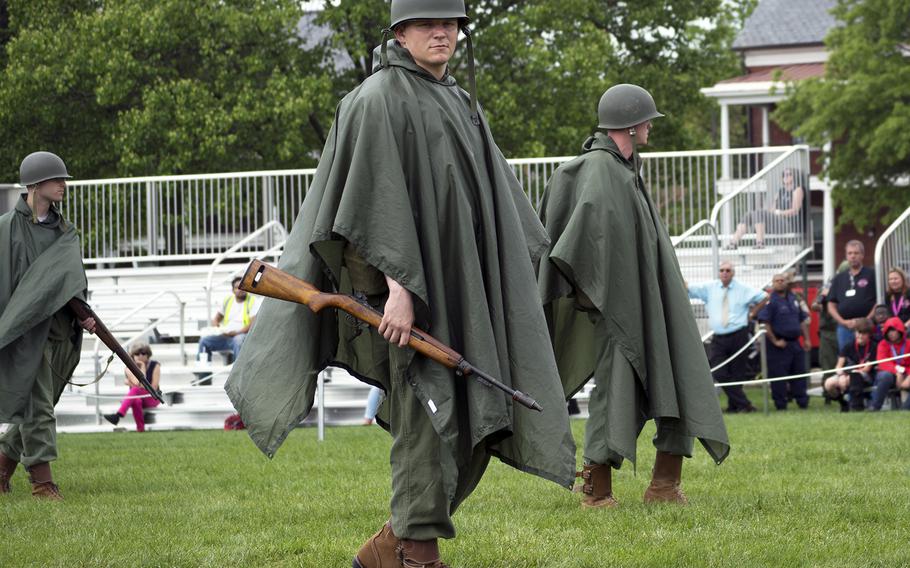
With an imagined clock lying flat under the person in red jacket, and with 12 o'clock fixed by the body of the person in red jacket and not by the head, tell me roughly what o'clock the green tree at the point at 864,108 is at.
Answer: The green tree is roughly at 6 o'clock from the person in red jacket.

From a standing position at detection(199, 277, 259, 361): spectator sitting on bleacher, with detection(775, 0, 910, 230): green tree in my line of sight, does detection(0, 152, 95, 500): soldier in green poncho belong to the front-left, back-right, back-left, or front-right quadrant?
back-right

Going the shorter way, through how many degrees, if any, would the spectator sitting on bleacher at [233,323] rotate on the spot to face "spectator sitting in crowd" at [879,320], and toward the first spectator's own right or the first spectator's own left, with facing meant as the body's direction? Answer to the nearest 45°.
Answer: approximately 135° to the first spectator's own left

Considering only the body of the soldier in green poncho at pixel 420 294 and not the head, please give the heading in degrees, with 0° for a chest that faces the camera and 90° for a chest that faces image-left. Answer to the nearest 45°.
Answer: approximately 315°

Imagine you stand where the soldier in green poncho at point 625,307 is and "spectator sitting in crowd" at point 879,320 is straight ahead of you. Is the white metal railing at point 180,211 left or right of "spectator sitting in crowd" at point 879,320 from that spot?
left

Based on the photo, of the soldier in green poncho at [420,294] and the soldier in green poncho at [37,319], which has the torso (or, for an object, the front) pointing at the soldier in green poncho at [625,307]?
the soldier in green poncho at [37,319]

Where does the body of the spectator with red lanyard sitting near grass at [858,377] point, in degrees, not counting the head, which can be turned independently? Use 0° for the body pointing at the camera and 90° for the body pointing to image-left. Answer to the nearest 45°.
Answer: approximately 45°

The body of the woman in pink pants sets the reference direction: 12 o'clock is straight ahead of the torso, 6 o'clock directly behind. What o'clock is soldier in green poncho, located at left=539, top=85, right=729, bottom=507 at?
The soldier in green poncho is roughly at 10 o'clock from the woman in pink pants.

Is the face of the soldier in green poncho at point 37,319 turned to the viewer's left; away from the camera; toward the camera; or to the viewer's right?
to the viewer's right

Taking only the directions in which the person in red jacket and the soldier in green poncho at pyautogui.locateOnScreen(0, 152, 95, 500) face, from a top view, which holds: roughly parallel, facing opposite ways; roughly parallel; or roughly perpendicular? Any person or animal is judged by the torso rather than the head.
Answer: roughly perpendicular

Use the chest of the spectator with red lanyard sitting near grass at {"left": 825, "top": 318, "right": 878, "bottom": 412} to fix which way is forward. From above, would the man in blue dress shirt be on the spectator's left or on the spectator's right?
on the spectator's right

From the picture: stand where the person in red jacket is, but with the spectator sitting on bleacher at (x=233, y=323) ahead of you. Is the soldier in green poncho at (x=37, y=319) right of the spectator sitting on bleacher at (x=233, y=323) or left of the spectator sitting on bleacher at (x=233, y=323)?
left
